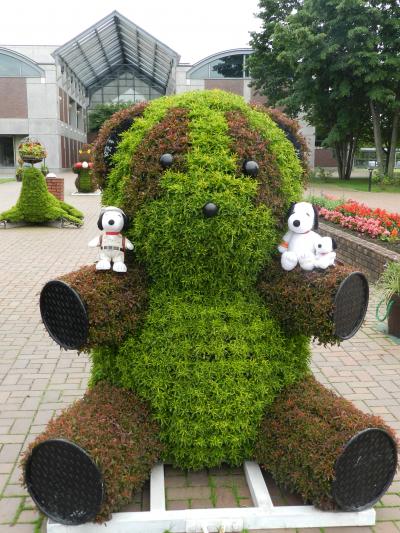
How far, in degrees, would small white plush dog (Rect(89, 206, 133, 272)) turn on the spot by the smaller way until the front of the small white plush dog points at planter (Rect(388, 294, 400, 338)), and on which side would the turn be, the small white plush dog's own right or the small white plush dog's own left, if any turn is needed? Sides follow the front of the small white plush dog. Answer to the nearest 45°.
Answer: approximately 135° to the small white plush dog's own left

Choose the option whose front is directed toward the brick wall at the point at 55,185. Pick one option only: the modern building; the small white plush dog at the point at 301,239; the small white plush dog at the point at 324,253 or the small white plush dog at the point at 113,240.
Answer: the modern building

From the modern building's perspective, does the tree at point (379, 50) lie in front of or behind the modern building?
in front

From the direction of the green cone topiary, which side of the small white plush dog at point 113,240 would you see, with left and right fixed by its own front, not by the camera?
back

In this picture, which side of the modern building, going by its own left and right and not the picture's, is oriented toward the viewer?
front

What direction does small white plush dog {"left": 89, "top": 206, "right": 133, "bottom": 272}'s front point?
toward the camera

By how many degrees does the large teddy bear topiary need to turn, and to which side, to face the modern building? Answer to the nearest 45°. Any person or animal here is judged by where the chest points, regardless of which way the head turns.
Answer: approximately 180°

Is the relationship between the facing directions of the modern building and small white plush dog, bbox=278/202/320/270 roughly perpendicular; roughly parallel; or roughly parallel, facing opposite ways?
roughly parallel

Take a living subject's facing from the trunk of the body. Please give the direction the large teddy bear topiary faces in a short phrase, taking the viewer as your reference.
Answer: facing the viewer

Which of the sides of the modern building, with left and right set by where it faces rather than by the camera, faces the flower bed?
front

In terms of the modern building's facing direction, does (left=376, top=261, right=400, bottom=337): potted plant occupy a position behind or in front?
in front
